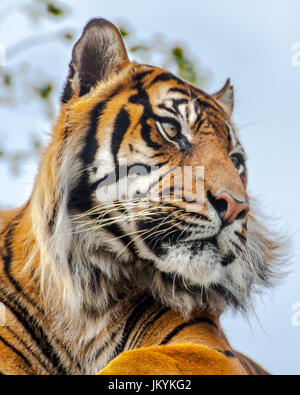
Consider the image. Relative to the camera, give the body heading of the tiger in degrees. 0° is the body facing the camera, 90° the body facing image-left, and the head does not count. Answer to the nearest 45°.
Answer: approximately 315°
